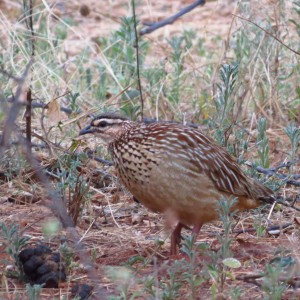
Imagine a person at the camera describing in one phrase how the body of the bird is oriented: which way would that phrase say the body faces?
to the viewer's left
